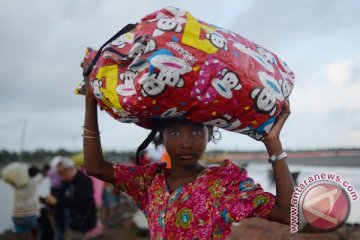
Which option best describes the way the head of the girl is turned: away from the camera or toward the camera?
toward the camera

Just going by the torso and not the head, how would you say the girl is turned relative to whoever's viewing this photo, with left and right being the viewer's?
facing the viewer
